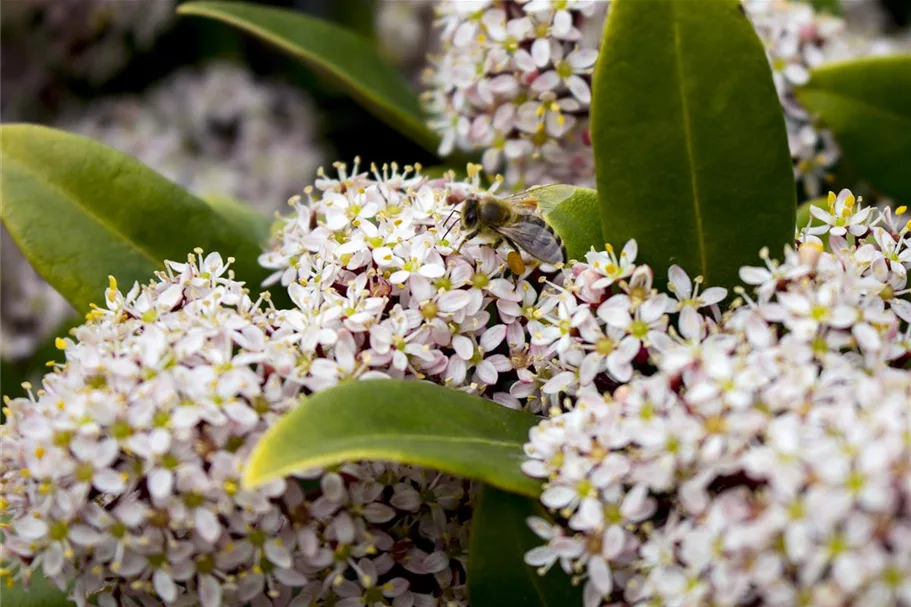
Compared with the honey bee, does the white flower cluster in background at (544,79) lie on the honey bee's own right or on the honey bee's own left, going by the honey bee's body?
on the honey bee's own right

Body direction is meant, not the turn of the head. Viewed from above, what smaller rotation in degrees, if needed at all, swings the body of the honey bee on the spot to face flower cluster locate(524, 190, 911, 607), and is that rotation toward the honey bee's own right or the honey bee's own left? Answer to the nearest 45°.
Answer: approximately 135° to the honey bee's own left

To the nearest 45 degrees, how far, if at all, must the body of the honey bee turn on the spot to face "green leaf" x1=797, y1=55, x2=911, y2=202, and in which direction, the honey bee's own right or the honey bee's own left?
approximately 135° to the honey bee's own right

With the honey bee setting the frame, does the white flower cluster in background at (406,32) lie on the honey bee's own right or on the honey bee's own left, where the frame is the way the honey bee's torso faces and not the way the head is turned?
on the honey bee's own right

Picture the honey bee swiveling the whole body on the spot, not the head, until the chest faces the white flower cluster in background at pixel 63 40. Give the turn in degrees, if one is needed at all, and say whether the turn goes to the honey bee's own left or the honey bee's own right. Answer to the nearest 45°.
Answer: approximately 45° to the honey bee's own right

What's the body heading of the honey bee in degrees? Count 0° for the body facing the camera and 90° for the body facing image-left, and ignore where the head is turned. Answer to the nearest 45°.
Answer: approximately 90°

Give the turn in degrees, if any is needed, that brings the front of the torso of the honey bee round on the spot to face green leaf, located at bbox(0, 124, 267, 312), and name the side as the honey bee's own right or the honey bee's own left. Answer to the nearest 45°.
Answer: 0° — it already faces it

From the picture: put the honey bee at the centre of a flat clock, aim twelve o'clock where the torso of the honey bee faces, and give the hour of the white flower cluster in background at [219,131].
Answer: The white flower cluster in background is roughly at 2 o'clock from the honey bee.
